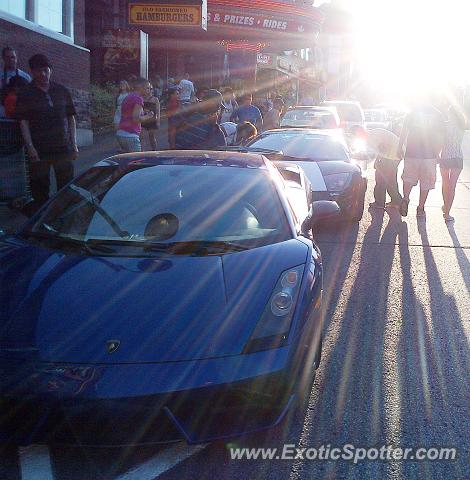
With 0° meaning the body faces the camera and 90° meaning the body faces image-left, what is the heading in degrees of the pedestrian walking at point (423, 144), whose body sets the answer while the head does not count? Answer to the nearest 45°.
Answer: approximately 180°

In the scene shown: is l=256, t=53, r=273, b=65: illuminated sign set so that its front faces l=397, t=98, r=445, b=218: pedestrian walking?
yes

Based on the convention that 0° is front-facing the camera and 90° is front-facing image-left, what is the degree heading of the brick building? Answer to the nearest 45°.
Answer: approximately 315°
